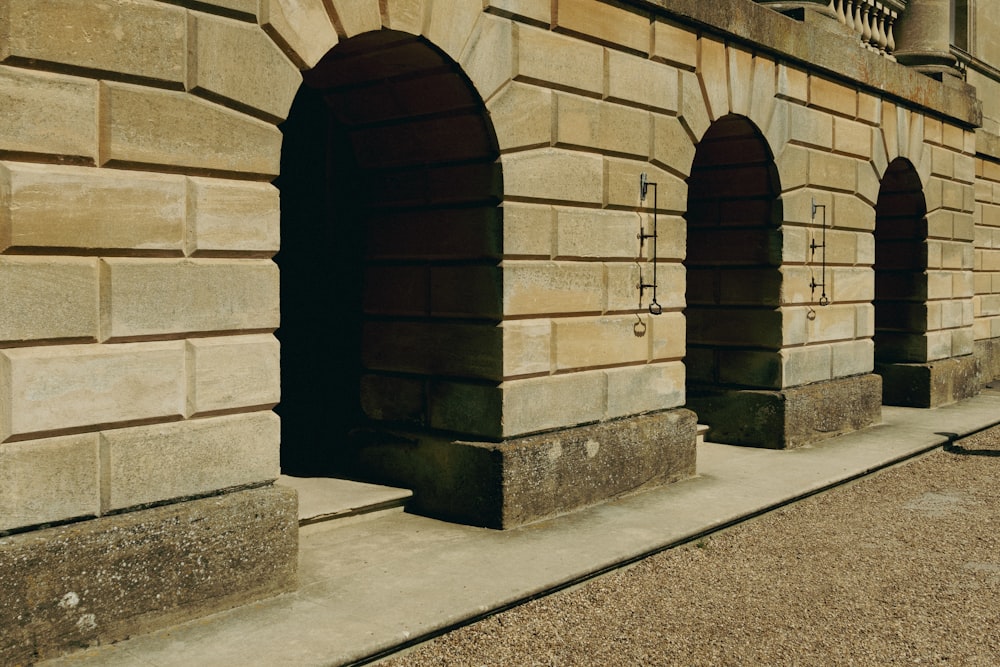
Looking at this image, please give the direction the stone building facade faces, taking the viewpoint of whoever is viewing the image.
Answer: facing the viewer and to the right of the viewer
